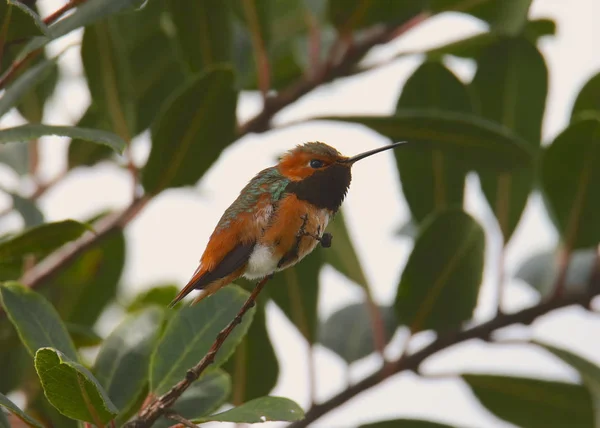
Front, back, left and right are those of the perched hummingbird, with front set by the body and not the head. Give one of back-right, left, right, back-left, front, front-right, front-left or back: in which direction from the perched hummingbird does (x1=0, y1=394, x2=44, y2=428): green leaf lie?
back

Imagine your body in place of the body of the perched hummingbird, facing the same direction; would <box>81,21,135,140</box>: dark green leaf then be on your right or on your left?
on your left

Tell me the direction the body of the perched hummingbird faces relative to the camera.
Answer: to the viewer's right
